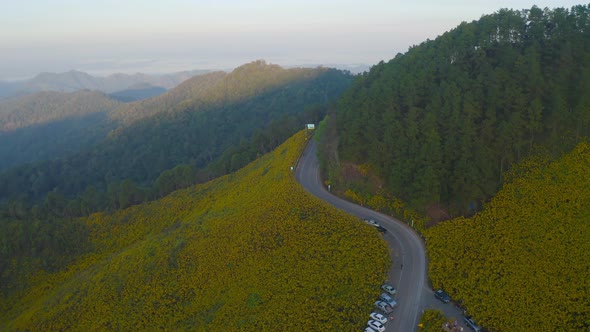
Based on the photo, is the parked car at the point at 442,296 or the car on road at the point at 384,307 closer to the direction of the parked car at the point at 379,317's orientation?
the car on road

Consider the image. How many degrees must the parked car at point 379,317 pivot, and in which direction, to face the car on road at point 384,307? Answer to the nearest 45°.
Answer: approximately 45° to its right

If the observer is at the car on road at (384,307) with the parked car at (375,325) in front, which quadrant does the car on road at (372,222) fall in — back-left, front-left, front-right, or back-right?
back-right

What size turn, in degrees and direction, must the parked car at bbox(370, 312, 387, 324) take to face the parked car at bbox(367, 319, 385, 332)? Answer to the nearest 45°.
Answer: approximately 135° to its left

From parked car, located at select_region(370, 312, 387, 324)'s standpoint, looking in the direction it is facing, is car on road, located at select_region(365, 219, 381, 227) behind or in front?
in front

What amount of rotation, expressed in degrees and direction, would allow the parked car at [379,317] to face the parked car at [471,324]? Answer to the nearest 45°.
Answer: approximately 135° to its right

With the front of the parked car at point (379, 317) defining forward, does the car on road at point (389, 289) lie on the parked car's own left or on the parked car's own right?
on the parked car's own right

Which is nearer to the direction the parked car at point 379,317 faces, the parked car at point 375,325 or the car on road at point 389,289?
the car on road

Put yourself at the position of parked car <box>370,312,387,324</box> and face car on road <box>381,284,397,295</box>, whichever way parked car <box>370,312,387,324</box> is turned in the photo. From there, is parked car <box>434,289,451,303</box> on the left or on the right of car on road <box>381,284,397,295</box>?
right

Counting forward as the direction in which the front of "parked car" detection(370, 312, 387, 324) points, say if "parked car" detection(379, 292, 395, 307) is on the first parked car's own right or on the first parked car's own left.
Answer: on the first parked car's own right

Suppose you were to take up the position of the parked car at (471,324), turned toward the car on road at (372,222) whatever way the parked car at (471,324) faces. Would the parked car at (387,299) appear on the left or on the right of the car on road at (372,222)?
left

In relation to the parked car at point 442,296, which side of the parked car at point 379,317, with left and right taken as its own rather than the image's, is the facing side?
right

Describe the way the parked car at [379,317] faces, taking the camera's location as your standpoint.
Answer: facing away from the viewer and to the left of the viewer
